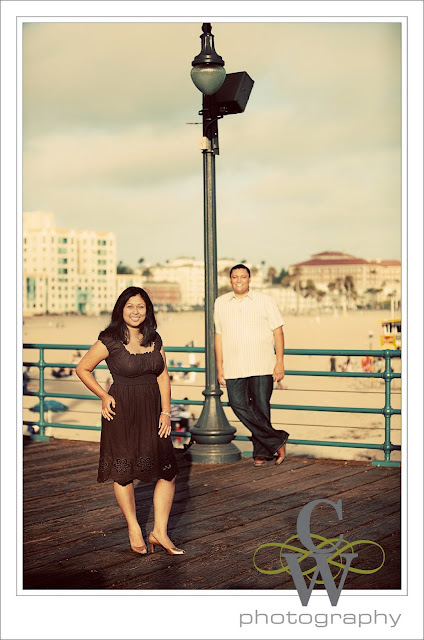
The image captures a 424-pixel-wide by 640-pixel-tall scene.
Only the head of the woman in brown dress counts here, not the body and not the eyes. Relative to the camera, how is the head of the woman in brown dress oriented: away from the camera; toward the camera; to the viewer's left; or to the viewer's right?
toward the camera

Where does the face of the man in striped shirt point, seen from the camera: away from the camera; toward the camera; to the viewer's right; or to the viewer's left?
toward the camera

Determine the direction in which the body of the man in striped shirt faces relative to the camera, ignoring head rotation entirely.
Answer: toward the camera

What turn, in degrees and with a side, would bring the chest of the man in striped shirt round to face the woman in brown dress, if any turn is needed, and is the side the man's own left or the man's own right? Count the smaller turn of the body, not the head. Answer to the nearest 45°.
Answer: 0° — they already face them
